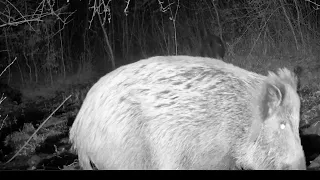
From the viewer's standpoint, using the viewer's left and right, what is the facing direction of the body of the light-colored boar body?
facing to the right of the viewer
